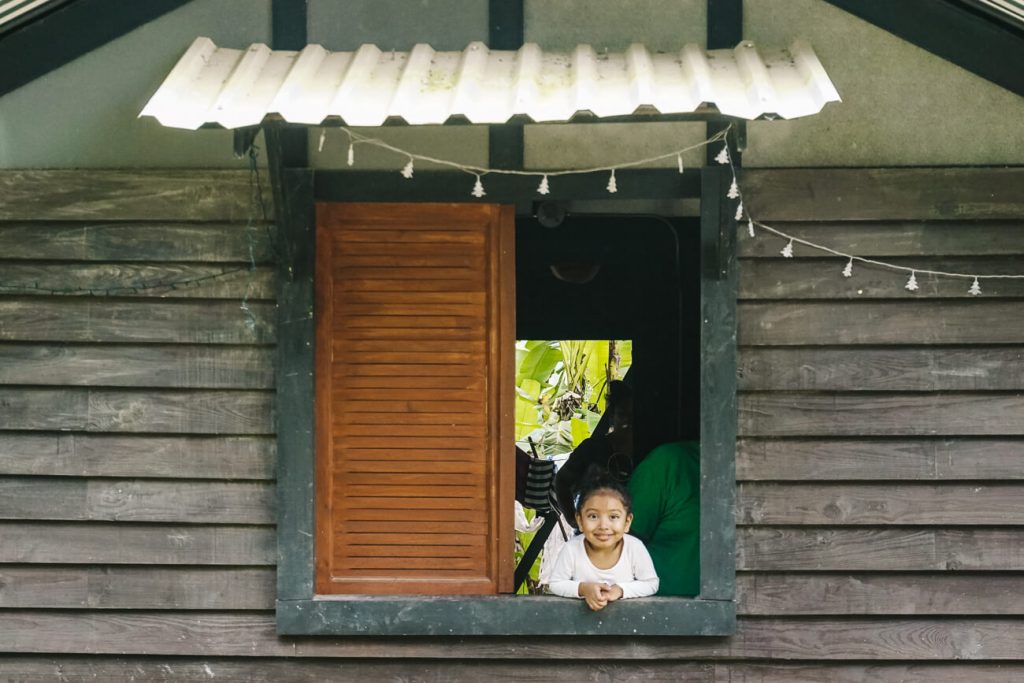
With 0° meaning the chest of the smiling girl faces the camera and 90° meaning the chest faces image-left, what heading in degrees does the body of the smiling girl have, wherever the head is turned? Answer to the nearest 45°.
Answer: approximately 0°

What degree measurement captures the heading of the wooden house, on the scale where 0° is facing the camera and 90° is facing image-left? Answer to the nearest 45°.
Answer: approximately 0°

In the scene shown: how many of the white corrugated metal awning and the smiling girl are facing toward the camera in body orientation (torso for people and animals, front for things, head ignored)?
2

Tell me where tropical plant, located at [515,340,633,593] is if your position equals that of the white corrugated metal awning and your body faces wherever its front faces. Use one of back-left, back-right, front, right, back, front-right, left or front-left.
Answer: back

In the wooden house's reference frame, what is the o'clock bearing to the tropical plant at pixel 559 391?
The tropical plant is roughly at 6 o'clock from the wooden house.
